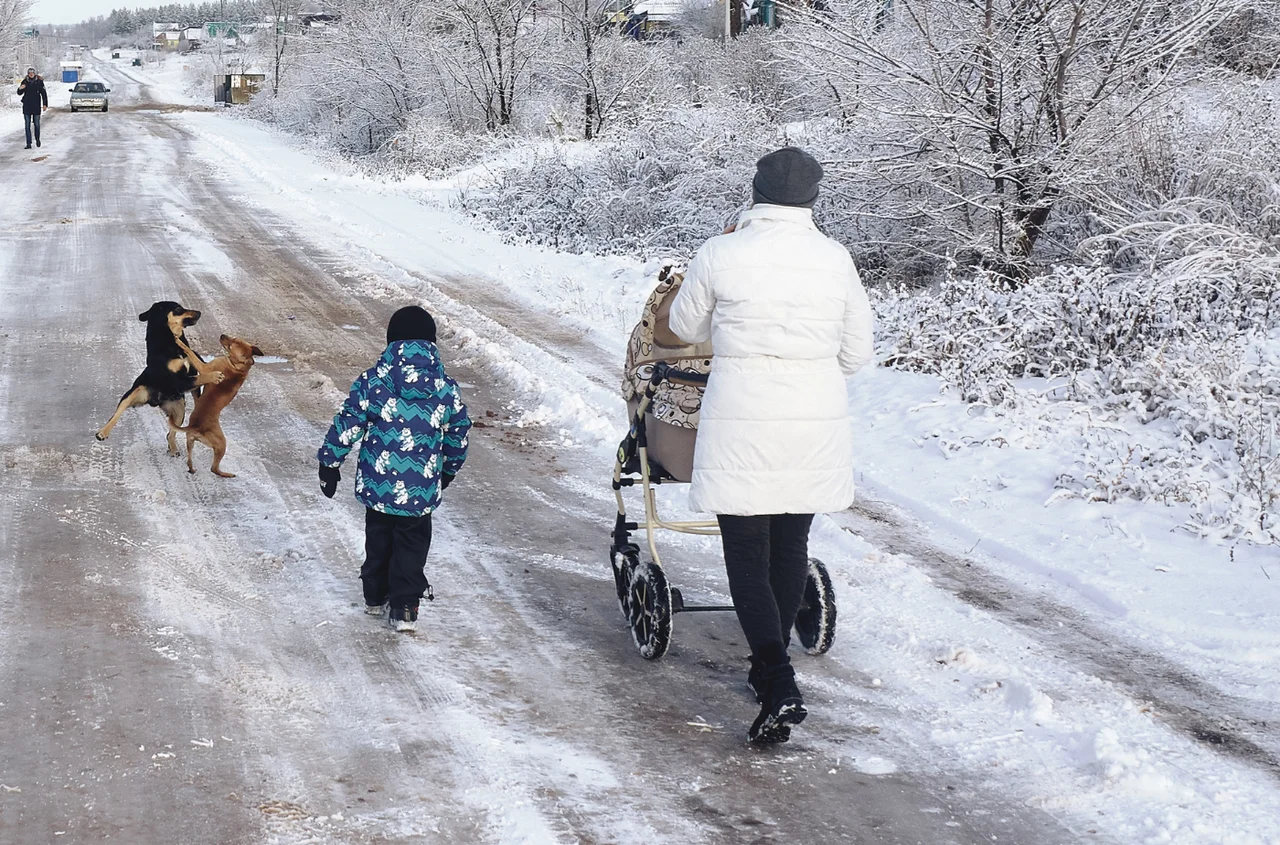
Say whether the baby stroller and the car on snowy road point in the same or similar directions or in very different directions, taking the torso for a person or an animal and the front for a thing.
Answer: very different directions

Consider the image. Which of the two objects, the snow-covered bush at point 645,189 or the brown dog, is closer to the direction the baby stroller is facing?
the snow-covered bush

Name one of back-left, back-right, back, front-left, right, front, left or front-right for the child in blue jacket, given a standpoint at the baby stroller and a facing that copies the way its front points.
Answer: left

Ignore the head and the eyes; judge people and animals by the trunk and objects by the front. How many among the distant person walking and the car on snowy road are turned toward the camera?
2

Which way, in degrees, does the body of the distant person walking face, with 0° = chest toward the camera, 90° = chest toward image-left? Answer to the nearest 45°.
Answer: approximately 0°

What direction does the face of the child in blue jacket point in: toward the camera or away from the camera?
away from the camera

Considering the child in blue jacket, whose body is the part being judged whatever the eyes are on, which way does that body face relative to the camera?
away from the camera

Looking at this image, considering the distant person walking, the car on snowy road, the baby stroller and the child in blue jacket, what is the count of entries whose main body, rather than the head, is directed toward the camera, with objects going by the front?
2

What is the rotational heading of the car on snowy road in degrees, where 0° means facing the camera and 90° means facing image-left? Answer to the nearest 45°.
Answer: approximately 0°

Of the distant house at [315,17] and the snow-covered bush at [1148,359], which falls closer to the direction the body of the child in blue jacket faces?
the distant house

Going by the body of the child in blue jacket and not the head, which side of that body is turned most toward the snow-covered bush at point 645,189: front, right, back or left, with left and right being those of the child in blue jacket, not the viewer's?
front

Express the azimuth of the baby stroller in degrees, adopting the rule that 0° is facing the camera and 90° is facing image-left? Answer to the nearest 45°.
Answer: approximately 180°

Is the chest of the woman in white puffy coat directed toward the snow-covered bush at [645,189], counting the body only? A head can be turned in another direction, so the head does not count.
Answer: yes

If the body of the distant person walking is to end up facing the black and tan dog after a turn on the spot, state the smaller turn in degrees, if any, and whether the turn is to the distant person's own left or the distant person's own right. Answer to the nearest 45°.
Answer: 0° — they already face it
